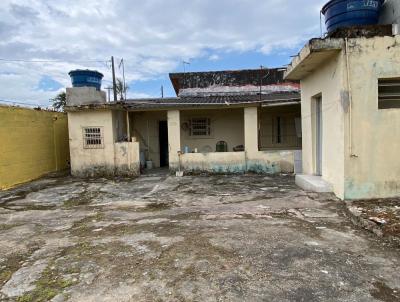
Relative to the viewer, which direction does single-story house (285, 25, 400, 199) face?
to the viewer's left

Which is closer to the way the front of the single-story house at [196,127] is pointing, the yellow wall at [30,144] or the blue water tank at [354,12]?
the blue water tank

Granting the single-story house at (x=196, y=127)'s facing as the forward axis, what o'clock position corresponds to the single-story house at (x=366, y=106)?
the single-story house at (x=366, y=106) is roughly at 11 o'clock from the single-story house at (x=196, y=127).

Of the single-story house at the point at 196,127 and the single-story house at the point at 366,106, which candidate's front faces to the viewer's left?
the single-story house at the point at 366,106

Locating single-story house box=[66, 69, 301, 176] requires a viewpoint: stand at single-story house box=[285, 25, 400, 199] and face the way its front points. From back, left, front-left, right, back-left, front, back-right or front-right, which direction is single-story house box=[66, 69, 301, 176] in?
front-right

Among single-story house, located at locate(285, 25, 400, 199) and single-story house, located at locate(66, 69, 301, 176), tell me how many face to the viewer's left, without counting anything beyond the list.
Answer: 1

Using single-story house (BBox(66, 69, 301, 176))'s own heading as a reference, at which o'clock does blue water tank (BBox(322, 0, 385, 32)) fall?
The blue water tank is roughly at 11 o'clock from the single-story house.

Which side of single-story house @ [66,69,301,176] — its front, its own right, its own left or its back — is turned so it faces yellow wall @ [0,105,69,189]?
right

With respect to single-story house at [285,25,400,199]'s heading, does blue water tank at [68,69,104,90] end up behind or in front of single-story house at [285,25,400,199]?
in front

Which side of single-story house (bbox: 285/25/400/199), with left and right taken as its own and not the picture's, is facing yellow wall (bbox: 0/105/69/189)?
front
